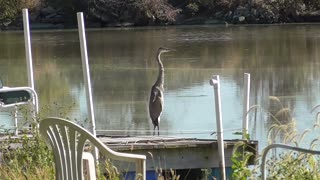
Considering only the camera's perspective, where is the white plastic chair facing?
facing away from the viewer and to the right of the viewer
